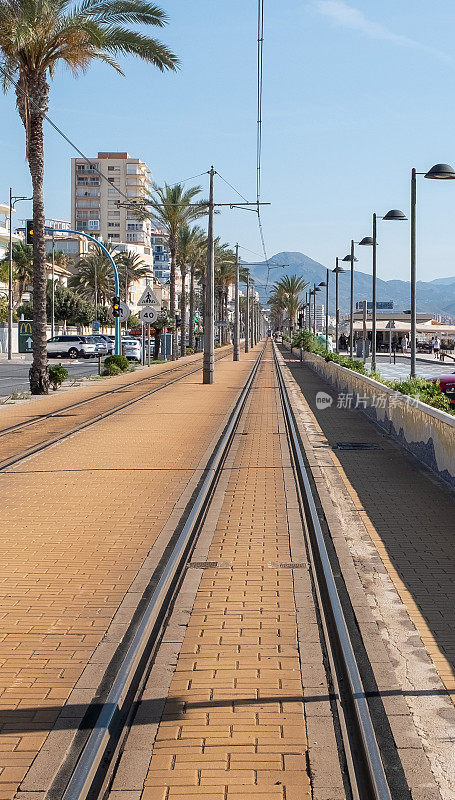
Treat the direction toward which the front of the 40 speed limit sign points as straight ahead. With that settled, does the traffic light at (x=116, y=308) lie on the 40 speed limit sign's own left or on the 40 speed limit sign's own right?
on the 40 speed limit sign's own right

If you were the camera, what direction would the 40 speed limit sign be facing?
facing the viewer

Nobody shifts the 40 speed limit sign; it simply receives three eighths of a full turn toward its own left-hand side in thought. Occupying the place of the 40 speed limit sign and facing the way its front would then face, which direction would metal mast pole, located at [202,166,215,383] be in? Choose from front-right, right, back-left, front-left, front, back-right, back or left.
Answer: back-right

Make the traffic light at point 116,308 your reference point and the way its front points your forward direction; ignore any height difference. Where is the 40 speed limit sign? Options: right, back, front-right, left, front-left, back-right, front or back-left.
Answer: left

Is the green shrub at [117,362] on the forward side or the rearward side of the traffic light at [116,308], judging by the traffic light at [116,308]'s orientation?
on the forward side

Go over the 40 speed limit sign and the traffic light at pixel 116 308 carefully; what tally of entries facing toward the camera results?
2

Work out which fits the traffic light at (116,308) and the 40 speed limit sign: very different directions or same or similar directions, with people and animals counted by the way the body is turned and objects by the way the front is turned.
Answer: same or similar directions

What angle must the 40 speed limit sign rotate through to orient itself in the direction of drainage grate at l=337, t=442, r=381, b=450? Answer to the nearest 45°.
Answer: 0° — it already faces it

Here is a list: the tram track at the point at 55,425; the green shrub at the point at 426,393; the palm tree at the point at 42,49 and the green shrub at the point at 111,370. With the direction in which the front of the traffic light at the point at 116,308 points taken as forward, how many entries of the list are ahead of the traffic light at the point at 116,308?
4

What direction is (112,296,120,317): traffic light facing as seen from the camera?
toward the camera
